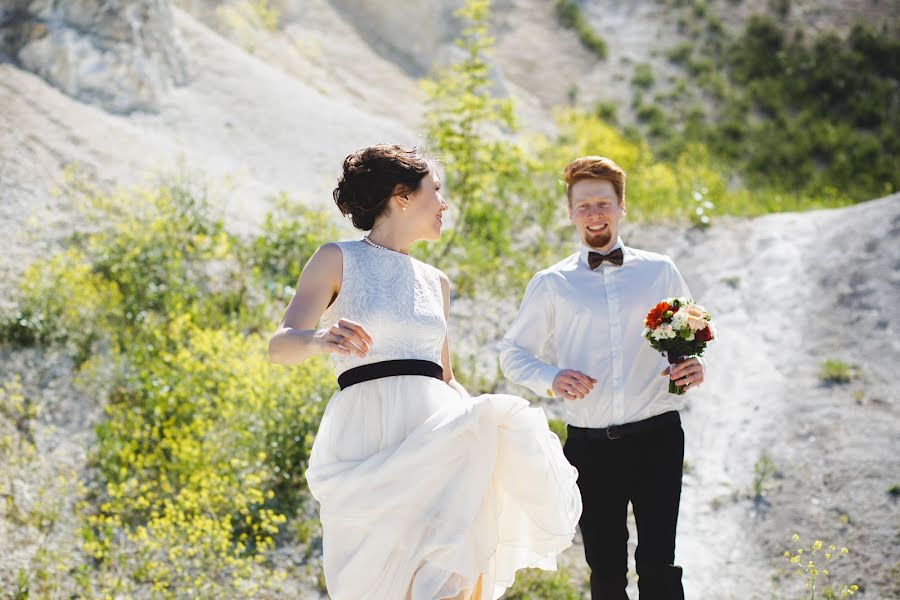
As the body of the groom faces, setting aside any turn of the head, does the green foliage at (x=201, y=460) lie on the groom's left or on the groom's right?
on the groom's right

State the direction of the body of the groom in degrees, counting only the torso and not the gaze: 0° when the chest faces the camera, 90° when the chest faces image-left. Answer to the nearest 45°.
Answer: approximately 0°

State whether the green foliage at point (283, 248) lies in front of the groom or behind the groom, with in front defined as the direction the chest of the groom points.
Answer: behind

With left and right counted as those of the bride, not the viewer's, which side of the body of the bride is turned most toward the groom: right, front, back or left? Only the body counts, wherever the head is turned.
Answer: left

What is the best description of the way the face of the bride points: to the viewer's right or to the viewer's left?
to the viewer's right

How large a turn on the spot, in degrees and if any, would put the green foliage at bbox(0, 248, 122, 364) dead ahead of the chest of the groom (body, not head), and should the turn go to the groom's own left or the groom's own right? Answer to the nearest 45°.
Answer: approximately 135° to the groom's own right
